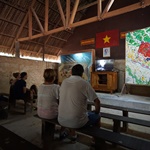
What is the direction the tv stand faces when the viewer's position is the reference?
facing the viewer and to the left of the viewer

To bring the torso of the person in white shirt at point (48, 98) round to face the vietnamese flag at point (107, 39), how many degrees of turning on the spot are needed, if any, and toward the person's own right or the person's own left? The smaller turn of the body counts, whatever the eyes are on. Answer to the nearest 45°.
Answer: approximately 45° to the person's own right

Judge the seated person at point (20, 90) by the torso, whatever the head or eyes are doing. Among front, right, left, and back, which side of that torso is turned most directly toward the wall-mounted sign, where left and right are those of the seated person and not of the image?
front

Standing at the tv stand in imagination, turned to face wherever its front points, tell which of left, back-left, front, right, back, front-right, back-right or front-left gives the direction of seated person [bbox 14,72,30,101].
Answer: front

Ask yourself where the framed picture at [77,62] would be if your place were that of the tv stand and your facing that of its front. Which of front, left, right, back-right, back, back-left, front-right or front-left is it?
right

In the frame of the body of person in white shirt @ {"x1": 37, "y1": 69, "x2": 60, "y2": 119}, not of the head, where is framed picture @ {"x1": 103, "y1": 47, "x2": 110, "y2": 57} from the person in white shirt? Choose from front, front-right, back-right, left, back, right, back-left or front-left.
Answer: front-right

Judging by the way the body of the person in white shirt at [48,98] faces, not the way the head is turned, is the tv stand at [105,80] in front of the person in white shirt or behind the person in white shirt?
in front

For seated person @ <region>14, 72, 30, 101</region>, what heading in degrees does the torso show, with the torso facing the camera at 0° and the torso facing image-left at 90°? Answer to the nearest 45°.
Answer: approximately 225°

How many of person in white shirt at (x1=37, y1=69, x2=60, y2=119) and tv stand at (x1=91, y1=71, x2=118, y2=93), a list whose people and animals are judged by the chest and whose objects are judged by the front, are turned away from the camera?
1

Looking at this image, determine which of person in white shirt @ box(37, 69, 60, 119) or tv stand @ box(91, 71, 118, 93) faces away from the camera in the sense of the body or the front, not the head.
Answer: the person in white shirt

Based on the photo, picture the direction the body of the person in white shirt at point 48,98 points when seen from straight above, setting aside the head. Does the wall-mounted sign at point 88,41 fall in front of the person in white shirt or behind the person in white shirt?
in front

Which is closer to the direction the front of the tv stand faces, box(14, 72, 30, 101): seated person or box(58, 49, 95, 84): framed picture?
the seated person

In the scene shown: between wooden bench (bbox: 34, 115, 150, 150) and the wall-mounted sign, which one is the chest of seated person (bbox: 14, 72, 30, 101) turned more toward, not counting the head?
the wall-mounted sign

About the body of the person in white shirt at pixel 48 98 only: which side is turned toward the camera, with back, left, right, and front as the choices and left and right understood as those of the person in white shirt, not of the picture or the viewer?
back
